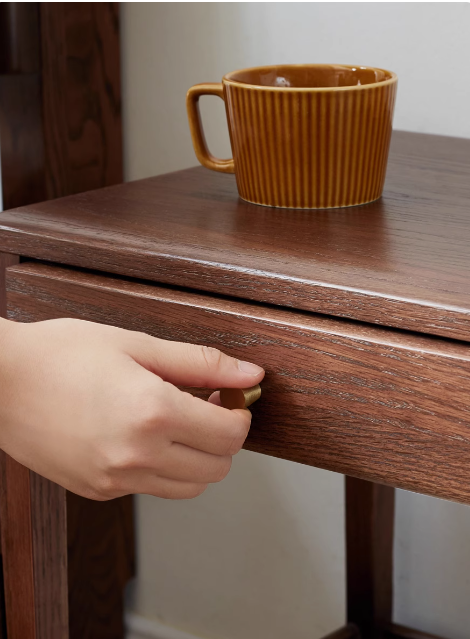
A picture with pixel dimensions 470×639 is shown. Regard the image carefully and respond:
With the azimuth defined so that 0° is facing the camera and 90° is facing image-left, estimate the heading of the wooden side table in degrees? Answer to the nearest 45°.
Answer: approximately 45°
